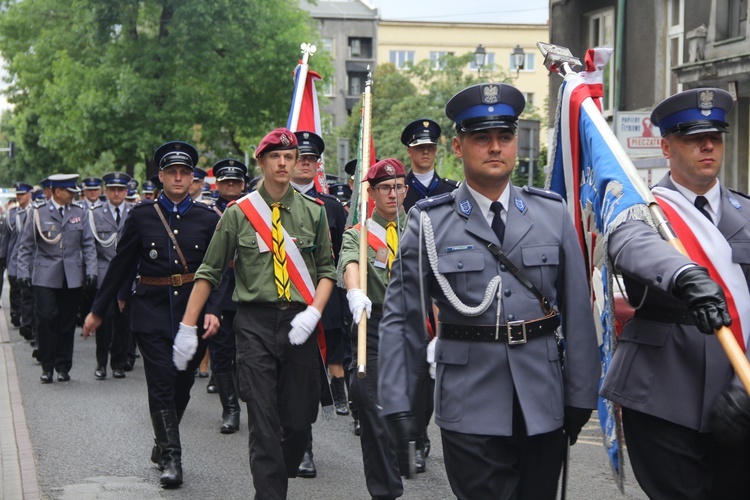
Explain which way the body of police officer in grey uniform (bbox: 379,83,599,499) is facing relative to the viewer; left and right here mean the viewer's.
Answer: facing the viewer

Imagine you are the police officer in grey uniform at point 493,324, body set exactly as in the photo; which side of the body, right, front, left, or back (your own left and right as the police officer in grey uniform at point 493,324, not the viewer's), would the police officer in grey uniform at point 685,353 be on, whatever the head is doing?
left

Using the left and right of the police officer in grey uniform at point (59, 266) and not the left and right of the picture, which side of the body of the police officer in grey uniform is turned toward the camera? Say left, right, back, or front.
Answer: front

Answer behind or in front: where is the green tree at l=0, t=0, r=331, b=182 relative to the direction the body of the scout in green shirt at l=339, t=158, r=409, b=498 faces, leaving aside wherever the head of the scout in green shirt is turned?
behind

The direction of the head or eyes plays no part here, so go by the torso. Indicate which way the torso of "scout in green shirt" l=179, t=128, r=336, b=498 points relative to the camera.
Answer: toward the camera

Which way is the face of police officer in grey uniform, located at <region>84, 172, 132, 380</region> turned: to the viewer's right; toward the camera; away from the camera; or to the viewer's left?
toward the camera

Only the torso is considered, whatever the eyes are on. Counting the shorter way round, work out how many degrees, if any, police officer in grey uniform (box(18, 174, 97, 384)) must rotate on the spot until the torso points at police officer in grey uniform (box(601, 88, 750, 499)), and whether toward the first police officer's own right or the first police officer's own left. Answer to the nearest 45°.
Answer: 0° — they already face them

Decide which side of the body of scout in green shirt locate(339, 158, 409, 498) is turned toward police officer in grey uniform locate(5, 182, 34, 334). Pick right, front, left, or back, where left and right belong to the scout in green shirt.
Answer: back

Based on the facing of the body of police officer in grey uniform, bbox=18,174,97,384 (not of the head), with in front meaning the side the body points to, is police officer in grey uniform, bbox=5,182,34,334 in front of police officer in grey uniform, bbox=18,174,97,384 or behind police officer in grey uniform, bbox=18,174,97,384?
behind

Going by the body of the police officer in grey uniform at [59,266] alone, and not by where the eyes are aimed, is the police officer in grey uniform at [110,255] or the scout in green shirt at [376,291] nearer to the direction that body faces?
the scout in green shirt

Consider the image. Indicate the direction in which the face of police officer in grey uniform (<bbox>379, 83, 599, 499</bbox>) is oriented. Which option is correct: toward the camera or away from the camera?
toward the camera

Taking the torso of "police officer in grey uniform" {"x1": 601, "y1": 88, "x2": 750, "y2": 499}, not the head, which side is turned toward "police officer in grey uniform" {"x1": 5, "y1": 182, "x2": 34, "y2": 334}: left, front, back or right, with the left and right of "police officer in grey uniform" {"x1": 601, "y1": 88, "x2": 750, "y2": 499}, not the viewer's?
back
